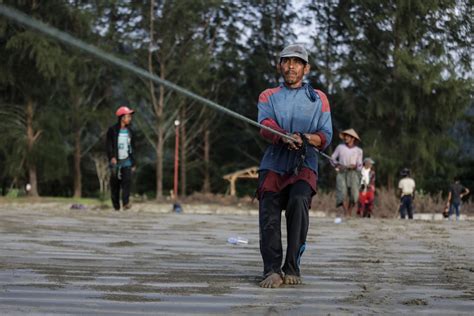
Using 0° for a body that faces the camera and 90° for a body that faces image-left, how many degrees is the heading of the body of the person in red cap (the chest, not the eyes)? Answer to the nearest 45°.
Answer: approximately 315°

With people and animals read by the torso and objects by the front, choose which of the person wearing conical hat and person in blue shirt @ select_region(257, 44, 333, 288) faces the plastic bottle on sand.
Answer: the person wearing conical hat

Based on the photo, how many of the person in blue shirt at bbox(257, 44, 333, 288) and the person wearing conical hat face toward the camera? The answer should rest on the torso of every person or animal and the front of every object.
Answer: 2

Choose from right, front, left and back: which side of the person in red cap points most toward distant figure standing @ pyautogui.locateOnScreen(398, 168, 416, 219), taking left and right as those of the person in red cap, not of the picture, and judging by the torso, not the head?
left

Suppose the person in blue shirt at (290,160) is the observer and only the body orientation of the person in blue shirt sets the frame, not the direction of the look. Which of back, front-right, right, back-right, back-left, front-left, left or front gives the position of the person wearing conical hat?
back

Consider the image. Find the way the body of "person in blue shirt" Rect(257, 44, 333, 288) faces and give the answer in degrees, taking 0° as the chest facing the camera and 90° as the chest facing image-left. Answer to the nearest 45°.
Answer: approximately 0°

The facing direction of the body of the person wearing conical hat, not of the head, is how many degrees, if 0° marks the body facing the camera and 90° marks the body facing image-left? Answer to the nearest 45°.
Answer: approximately 0°

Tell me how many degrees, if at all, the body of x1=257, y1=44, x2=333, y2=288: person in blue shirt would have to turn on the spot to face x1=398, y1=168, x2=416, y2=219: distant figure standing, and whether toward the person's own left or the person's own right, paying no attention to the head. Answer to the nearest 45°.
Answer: approximately 180°
